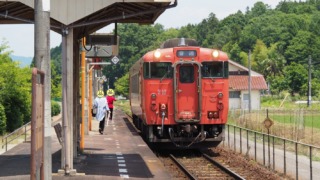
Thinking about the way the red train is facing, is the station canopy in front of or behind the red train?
in front

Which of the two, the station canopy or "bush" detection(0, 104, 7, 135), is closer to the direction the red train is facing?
the station canopy

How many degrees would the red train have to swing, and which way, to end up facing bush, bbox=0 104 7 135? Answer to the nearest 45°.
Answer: approximately 135° to its right

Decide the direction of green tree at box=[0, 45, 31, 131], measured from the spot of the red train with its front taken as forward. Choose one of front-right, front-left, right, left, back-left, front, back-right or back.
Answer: back-right

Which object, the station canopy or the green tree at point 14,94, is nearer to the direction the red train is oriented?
the station canopy

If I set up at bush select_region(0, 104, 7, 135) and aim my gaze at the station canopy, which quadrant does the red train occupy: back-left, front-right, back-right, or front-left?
front-left

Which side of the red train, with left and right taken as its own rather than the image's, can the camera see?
front

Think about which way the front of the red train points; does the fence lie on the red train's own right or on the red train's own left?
on the red train's own left
